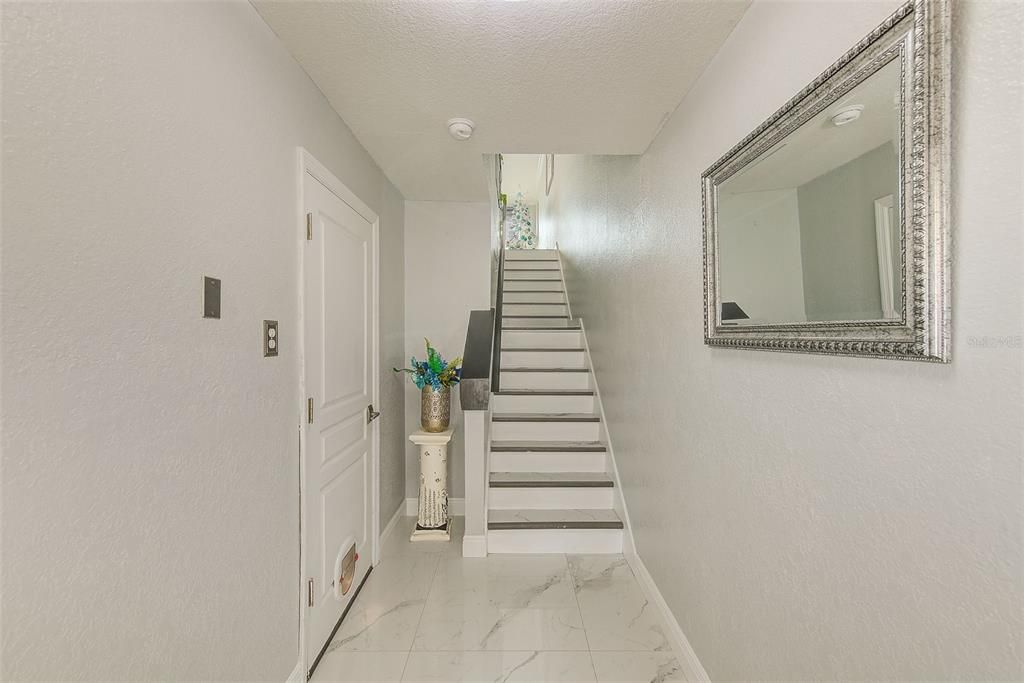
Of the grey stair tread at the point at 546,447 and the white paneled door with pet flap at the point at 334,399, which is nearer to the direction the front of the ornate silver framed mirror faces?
the white paneled door with pet flap

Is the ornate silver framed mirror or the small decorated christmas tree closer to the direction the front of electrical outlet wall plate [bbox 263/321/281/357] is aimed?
the ornate silver framed mirror

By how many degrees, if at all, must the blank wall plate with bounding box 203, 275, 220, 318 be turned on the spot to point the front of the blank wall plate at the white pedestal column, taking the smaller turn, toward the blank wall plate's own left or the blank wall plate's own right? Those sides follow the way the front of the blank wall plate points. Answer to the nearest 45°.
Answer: approximately 90° to the blank wall plate's own left

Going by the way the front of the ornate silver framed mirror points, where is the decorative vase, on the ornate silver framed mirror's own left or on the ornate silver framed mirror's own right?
on the ornate silver framed mirror's own right

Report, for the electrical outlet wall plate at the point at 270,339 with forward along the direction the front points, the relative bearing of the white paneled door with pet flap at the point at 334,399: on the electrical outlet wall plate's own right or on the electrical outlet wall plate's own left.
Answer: on the electrical outlet wall plate's own left

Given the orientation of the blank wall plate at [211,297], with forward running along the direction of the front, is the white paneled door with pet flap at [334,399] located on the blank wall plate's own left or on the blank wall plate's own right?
on the blank wall plate's own left

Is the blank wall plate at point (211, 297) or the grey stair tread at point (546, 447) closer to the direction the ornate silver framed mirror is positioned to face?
the blank wall plate

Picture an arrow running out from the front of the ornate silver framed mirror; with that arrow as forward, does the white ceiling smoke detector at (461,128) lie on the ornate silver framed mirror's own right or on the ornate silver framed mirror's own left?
on the ornate silver framed mirror's own right

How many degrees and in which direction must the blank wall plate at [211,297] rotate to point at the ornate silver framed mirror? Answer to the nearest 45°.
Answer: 0° — it already faces it

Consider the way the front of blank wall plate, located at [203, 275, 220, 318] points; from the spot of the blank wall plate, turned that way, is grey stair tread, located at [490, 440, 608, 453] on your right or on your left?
on your left
